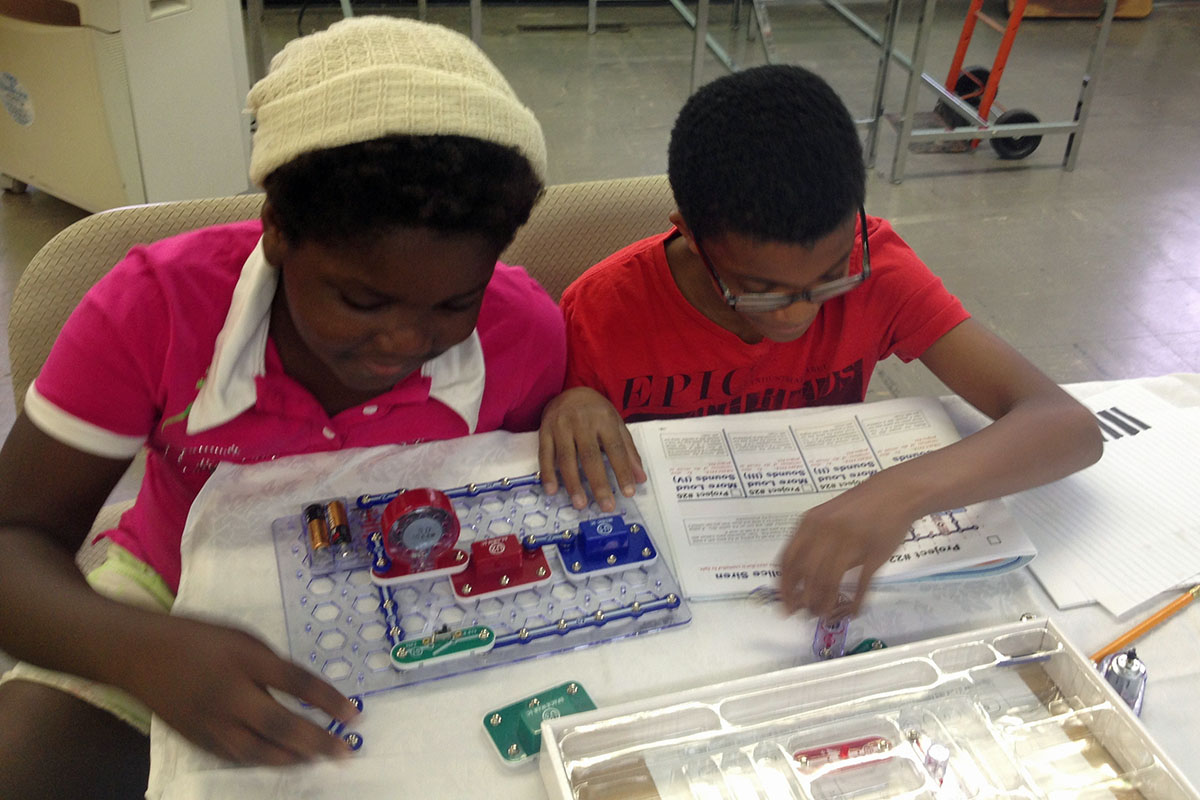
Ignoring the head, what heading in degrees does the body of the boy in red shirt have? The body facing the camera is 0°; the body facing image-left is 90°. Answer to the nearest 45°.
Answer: approximately 0°

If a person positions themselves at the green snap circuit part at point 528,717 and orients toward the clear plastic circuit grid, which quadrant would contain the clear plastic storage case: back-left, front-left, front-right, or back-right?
back-right
